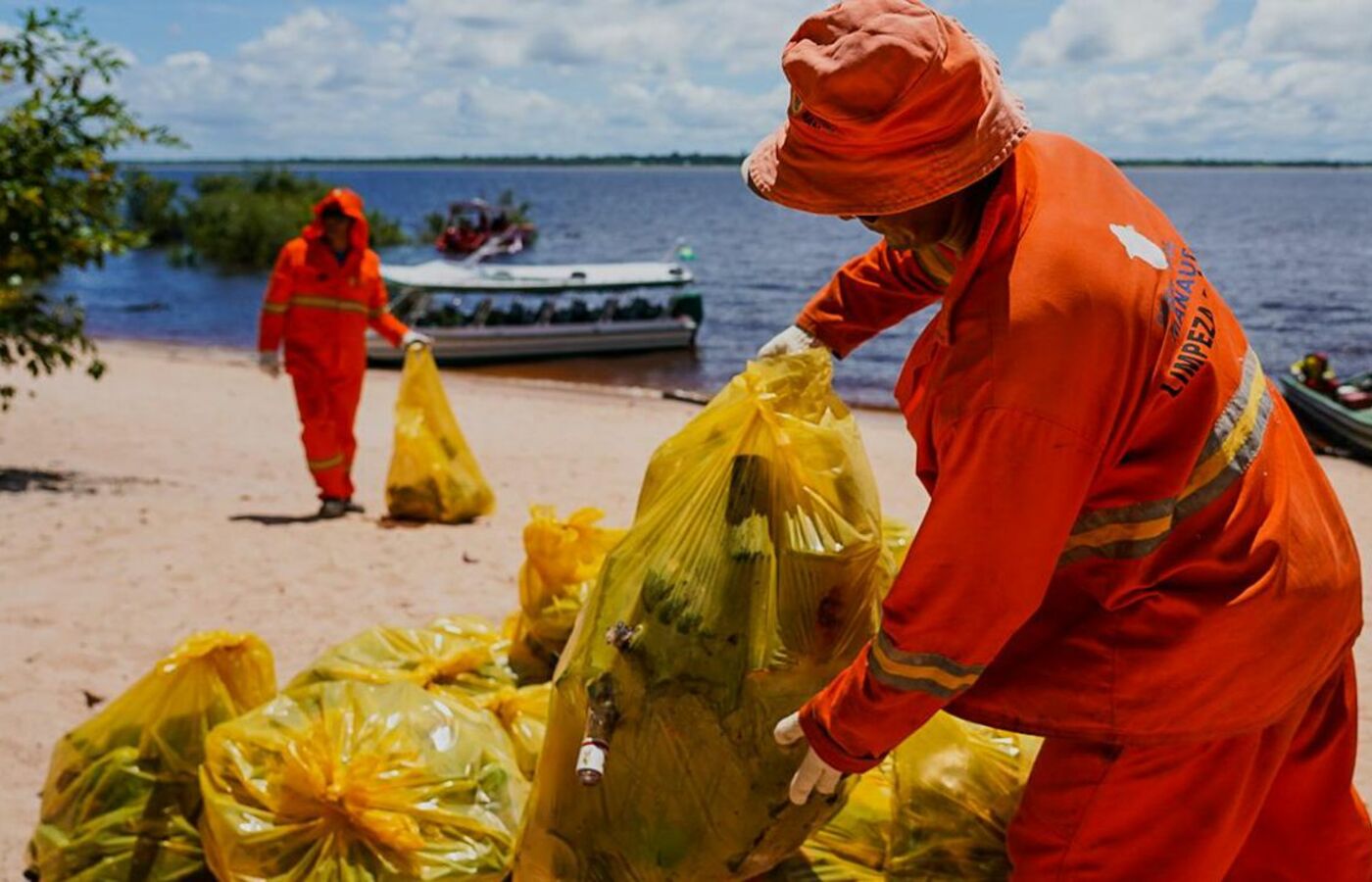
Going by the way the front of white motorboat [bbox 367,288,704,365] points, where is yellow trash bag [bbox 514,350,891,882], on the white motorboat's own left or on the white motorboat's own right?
on the white motorboat's own left

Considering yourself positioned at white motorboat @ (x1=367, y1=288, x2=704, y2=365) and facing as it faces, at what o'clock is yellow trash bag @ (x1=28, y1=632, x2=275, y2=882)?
The yellow trash bag is roughly at 9 o'clock from the white motorboat.

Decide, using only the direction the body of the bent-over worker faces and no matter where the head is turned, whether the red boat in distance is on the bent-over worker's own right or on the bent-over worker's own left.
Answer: on the bent-over worker's own right

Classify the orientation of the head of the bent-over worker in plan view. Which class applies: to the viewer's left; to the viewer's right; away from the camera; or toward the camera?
to the viewer's left

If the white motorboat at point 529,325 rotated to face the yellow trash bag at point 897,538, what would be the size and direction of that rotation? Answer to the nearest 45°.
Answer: approximately 90° to its left

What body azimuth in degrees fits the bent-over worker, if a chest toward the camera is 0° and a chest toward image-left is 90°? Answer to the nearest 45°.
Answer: approximately 90°

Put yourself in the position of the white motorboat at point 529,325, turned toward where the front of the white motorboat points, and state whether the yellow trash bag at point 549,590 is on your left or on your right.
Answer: on your left

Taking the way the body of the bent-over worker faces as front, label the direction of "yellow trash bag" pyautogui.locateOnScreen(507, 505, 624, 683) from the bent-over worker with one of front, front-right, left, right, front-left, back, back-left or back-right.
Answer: front-right

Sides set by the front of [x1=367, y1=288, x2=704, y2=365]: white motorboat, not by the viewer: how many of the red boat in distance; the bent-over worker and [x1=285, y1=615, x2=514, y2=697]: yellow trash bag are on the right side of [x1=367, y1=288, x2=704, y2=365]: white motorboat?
1

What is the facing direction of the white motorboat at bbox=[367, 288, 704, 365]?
to the viewer's left
